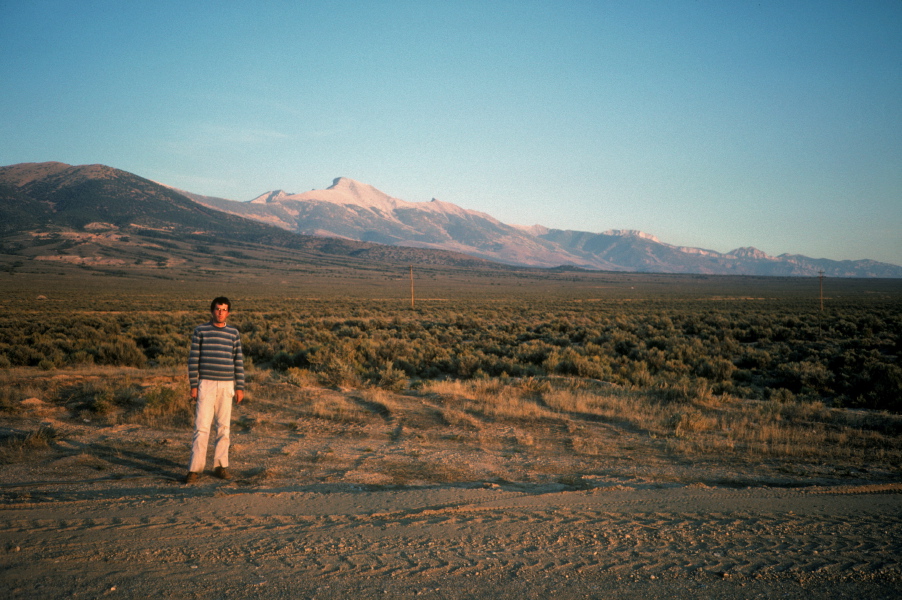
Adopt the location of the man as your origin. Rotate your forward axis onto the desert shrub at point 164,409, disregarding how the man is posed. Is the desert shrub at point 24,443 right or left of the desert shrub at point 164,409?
left

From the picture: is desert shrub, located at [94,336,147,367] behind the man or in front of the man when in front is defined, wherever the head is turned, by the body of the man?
behind

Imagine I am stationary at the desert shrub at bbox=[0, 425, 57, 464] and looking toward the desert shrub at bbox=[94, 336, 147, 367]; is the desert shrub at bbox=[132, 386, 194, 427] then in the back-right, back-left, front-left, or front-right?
front-right

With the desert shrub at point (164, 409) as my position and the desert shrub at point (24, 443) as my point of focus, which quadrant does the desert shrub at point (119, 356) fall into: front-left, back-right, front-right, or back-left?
back-right

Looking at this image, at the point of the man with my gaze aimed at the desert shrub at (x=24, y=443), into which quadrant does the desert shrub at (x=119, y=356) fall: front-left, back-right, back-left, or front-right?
front-right

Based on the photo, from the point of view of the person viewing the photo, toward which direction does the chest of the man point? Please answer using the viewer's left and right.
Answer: facing the viewer

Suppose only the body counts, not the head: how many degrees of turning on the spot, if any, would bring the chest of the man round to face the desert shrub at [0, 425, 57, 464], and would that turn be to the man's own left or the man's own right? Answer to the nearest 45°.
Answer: approximately 135° to the man's own right

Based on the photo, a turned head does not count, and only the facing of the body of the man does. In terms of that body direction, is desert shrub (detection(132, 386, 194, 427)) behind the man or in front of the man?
behind
